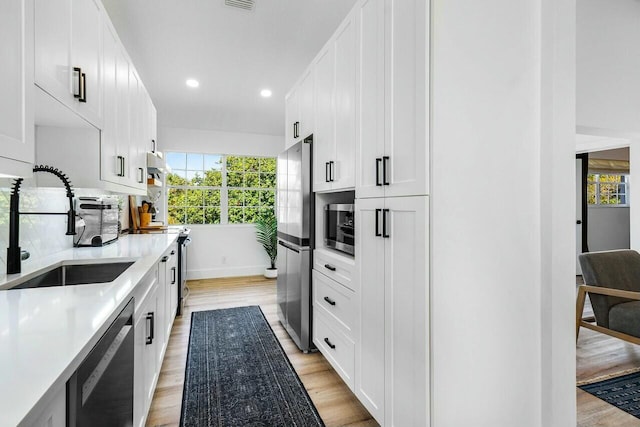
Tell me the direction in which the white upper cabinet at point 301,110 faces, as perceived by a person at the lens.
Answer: facing to the left of the viewer

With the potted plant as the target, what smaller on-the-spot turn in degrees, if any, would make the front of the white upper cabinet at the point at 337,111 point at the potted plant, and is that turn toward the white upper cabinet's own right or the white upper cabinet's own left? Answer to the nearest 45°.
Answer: approximately 135° to the white upper cabinet's own right

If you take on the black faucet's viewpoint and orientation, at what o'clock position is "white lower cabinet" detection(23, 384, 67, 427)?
The white lower cabinet is roughly at 3 o'clock from the black faucet.

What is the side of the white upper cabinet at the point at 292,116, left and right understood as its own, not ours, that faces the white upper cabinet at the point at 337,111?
left

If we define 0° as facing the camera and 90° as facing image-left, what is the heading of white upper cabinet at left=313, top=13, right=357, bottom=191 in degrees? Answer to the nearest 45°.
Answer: approximately 45°

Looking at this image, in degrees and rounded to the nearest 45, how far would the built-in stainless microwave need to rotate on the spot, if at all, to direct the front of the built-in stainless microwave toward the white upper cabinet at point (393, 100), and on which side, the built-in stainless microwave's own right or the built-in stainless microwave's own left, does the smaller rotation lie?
approximately 45° to the built-in stainless microwave's own left

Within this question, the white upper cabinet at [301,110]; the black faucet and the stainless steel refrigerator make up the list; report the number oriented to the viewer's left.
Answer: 2

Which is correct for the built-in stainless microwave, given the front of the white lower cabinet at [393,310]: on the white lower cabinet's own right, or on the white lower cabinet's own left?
on the white lower cabinet's own right

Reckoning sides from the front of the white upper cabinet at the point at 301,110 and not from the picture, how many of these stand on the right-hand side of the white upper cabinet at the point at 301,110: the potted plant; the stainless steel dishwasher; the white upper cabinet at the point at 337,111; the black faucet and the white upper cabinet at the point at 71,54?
1

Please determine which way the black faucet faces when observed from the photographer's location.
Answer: facing to the right of the viewer

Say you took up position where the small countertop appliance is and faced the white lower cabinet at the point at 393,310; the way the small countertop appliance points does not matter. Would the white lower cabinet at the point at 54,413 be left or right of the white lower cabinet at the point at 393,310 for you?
right

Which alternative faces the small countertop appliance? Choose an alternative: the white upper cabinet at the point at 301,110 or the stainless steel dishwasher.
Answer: the white upper cabinet
